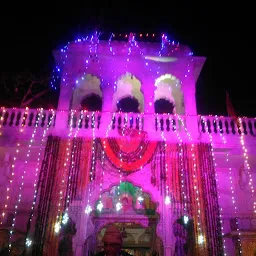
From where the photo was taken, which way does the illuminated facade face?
toward the camera

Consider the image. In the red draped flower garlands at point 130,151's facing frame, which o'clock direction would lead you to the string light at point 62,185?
The string light is roughly at 3 o'clock from the red draped flower garlands.

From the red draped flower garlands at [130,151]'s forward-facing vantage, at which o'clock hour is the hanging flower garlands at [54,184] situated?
The hanging flower garlands is roughly at 3 o'clock from the red draped flower garlands.

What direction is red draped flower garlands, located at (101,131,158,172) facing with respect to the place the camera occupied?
facing the viewer
